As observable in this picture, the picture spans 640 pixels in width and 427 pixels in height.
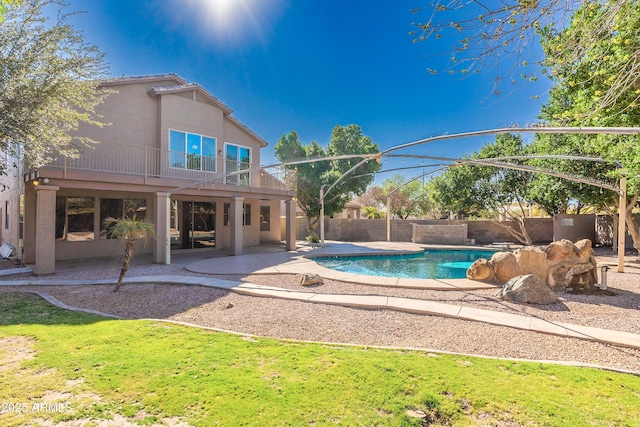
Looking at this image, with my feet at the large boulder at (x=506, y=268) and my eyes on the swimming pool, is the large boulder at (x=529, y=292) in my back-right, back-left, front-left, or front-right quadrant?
back-left

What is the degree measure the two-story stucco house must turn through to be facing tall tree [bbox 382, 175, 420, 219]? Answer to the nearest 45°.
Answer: approximately 90° to its right

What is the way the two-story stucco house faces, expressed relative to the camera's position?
facing away from the viewer and to the left of the viewer

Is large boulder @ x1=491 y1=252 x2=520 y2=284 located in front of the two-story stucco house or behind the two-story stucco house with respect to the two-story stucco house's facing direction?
behind

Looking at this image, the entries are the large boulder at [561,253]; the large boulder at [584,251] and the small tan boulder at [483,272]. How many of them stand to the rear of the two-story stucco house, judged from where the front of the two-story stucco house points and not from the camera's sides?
3

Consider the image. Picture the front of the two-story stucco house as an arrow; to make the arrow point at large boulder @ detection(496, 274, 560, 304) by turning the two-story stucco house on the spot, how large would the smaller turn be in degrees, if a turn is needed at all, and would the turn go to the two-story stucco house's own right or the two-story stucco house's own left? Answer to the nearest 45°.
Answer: approximately 180°
